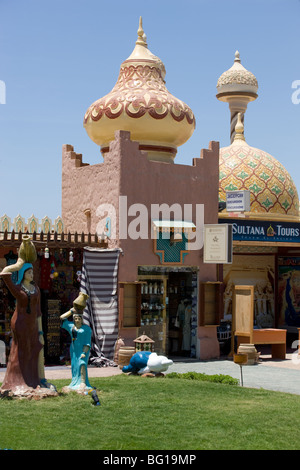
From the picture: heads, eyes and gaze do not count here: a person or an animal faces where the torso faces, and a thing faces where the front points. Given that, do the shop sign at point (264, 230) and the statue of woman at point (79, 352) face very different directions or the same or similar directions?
same or similar directions

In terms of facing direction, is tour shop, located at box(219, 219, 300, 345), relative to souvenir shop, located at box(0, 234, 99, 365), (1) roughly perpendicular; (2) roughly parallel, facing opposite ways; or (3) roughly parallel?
roughly parallel

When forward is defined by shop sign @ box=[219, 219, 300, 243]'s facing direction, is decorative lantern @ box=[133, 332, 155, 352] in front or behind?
in front

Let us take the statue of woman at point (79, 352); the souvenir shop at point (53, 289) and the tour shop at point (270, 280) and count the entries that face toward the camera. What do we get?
3

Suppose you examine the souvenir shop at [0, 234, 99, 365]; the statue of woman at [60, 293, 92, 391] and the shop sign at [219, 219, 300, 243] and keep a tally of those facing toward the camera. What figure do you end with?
3

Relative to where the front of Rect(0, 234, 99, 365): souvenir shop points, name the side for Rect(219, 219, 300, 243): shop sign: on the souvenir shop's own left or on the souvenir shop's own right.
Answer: on the souvenir shop's own left

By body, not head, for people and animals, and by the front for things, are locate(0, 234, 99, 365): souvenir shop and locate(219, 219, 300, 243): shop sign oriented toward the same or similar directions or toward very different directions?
same or similar directions

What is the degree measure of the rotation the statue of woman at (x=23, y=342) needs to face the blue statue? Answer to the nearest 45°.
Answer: approximately 90° to its left

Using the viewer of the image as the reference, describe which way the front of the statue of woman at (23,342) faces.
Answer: facing the viewer and to the right of the viewer

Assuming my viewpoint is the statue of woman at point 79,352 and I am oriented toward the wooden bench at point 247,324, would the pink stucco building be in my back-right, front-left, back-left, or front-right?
front-left

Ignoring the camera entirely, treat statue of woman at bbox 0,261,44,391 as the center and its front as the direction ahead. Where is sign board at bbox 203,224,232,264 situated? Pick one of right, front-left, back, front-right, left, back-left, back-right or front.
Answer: left

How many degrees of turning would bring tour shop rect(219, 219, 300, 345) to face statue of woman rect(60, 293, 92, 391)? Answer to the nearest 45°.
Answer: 0° — it already faces it

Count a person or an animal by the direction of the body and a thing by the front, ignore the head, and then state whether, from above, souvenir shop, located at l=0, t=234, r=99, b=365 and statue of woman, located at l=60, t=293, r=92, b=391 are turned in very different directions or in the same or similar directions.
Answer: same or similar directions

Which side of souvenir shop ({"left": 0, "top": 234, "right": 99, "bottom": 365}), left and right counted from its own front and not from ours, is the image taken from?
front

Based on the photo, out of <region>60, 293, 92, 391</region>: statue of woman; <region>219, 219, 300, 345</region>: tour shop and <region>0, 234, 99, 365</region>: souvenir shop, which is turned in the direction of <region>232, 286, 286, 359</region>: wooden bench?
<region>219, 219, 300, 345</region>: tour shop

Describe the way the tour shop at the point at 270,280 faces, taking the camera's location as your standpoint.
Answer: facing the viewer

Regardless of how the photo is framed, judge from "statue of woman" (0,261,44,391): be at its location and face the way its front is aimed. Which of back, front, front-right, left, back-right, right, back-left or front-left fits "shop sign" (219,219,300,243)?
left

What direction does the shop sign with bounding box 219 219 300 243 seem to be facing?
toward the camera
